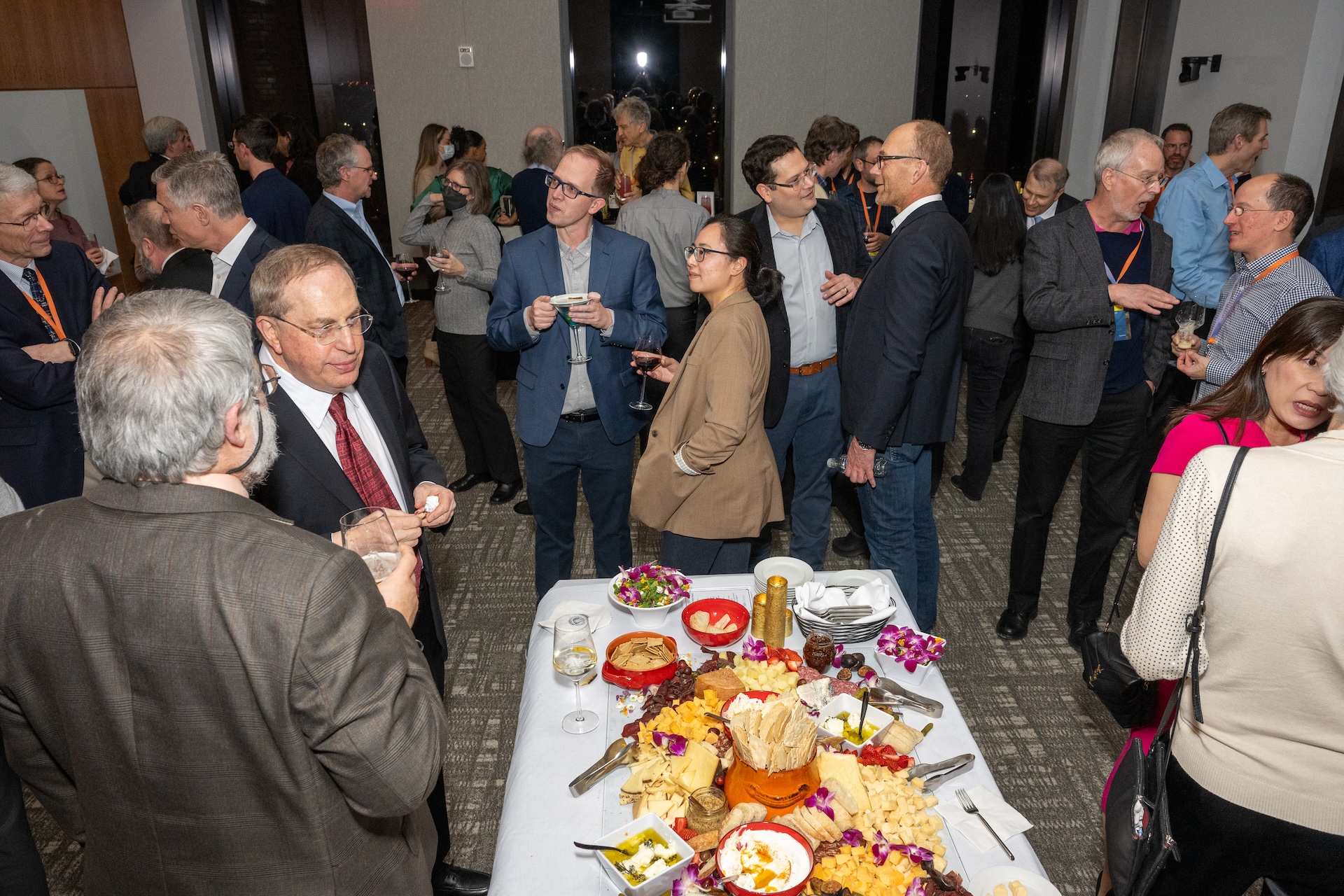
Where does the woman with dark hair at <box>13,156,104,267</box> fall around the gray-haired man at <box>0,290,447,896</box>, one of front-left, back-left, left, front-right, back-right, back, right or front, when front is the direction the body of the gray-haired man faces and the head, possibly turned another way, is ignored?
front-left

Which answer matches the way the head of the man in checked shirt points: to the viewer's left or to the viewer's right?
to the viewer's left

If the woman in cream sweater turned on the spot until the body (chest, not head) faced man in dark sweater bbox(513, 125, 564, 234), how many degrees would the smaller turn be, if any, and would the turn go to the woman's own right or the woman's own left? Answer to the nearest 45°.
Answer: approximately 45° to the woman's own left

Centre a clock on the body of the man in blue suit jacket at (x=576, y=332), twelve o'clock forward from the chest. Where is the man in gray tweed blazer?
The man in gray tweed blazer is roughly at 9 o'clock from the man in blue suit jacket.

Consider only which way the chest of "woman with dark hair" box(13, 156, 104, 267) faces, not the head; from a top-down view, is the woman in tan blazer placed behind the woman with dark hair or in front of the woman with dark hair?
in front

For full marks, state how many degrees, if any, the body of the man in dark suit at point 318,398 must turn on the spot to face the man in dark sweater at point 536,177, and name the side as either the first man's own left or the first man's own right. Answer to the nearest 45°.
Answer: approximately 135° to the first man's own left

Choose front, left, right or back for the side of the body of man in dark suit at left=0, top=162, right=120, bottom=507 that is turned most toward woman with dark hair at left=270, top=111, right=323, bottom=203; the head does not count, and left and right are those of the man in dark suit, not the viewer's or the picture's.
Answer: left
